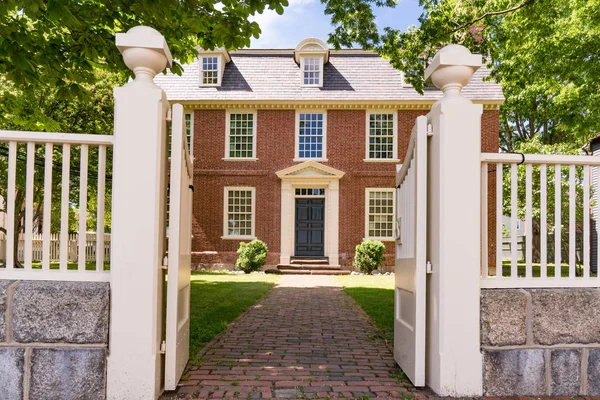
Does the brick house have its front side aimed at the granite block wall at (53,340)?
yes

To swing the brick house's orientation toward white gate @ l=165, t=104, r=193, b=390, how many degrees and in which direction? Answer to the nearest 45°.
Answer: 0° — it already faces it

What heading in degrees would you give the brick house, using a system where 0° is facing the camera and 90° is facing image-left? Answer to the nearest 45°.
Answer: approximately 0°
